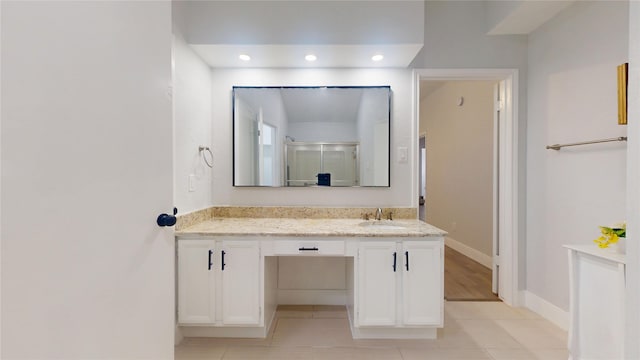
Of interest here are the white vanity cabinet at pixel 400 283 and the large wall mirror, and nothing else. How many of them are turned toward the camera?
2

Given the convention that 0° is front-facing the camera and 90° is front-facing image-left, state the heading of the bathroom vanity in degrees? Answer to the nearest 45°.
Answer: approximately 0°

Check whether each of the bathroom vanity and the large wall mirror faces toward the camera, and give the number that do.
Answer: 2

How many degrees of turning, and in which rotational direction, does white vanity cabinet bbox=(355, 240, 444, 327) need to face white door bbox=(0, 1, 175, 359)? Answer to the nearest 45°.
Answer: approximately 45° to its right

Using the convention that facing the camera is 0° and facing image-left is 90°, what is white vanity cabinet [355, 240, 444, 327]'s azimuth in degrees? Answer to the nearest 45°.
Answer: approximately 0°

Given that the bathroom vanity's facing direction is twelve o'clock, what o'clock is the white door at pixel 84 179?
The white door is roughly at 1 o'clock from the bathroom vanity.

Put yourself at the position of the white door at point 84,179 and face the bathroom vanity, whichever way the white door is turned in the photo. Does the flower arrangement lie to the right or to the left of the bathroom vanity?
right

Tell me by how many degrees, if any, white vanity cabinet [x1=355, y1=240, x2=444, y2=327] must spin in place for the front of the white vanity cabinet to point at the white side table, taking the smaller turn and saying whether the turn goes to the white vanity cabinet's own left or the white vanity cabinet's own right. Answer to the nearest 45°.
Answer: approximately 90° to the white vanity cabinet's own left
